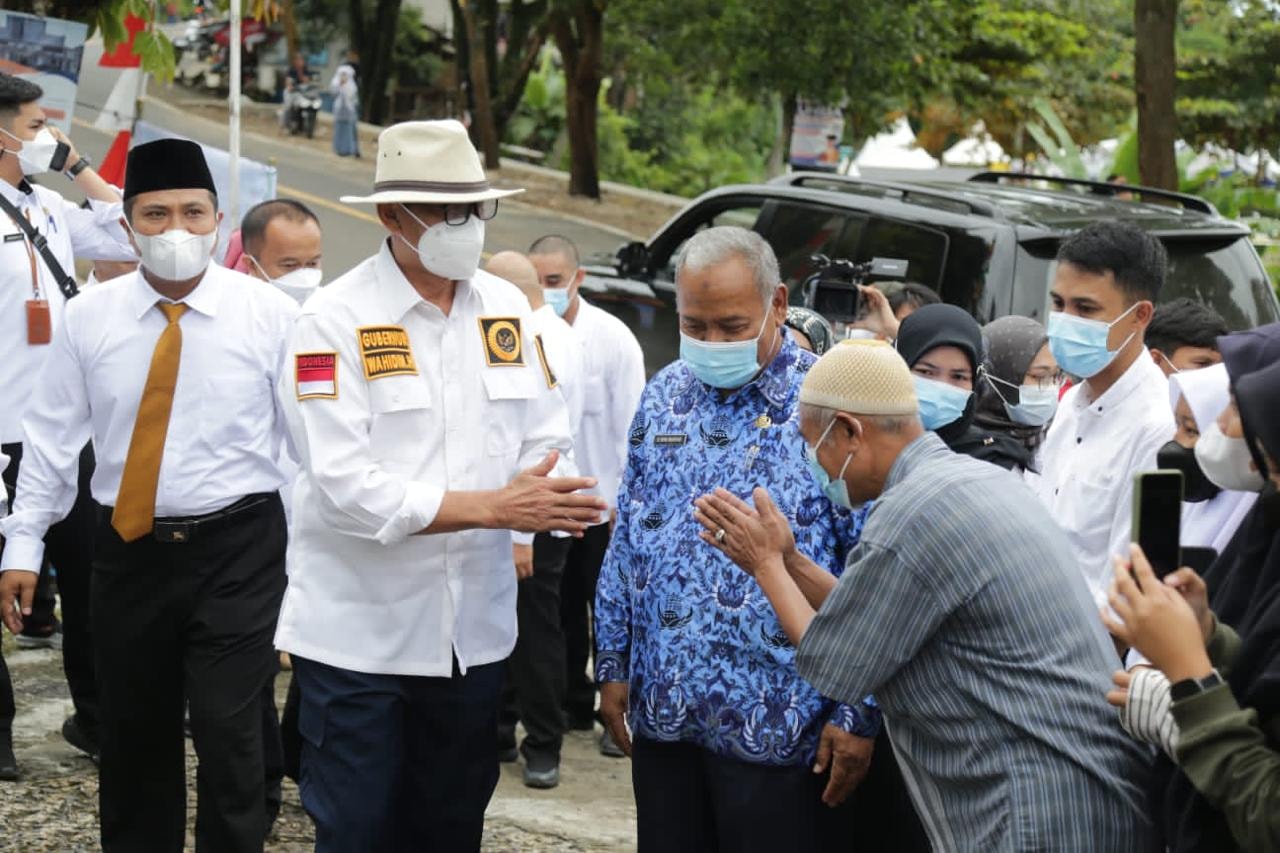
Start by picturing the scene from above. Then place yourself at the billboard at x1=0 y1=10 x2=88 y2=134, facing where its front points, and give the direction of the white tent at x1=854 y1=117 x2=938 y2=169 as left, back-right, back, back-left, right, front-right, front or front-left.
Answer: back-left

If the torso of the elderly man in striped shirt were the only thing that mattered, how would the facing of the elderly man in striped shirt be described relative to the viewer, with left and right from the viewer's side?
facing to the left of the viewer

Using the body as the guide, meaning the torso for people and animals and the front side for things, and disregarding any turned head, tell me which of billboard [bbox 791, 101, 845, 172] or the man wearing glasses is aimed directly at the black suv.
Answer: the billboard

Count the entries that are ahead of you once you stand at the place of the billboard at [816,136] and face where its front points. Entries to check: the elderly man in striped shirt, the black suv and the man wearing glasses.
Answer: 3

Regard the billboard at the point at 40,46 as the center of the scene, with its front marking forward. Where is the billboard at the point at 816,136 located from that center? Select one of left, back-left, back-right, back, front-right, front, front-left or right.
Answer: back-left

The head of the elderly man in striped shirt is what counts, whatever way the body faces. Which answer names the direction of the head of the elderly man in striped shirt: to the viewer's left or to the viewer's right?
to the viewer's left

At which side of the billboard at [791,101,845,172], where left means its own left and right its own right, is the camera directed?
front

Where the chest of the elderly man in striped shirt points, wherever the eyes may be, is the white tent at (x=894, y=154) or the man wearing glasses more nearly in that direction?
the man wearing glasses

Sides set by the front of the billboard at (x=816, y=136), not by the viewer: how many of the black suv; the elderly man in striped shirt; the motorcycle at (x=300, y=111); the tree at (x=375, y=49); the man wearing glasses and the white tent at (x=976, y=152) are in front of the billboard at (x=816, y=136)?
3

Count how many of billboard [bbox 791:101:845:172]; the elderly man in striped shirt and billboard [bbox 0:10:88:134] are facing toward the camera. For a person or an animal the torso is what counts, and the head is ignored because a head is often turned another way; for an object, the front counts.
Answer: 2

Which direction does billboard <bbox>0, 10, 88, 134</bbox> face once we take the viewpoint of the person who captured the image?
facing the viewer

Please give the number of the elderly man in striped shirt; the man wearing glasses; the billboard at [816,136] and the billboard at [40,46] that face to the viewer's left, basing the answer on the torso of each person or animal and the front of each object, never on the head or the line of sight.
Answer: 1
